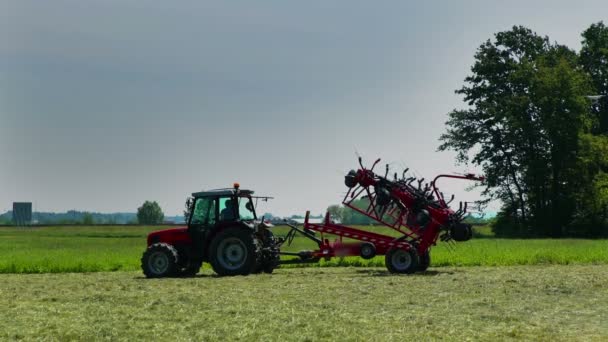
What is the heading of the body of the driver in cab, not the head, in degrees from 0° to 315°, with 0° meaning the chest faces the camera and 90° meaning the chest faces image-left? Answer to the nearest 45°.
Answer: approximately 90°

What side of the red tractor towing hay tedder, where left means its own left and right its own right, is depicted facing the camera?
left
